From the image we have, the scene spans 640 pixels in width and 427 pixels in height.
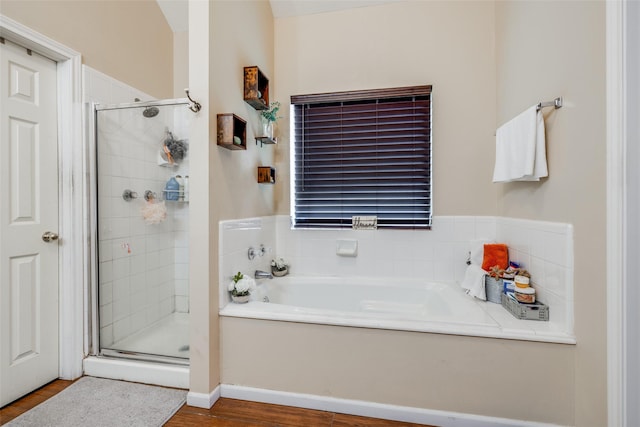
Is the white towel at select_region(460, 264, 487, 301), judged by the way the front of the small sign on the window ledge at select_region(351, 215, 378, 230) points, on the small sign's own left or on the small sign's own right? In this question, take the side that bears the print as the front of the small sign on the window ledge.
on the small sign's own left

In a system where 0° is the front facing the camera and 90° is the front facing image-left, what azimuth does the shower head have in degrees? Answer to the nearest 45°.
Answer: approximately 315°

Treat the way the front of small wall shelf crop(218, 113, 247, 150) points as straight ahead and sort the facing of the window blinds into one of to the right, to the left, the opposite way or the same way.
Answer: to the right

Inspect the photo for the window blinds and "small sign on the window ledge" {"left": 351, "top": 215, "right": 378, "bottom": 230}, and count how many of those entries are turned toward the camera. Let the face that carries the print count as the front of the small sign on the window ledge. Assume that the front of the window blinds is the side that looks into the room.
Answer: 2

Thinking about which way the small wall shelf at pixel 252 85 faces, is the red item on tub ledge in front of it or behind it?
in front

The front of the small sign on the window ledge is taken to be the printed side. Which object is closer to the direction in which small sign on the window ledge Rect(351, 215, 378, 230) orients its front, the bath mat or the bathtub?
the bathtub

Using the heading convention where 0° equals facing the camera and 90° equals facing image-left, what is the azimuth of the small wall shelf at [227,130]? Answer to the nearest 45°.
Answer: approximately 315°
